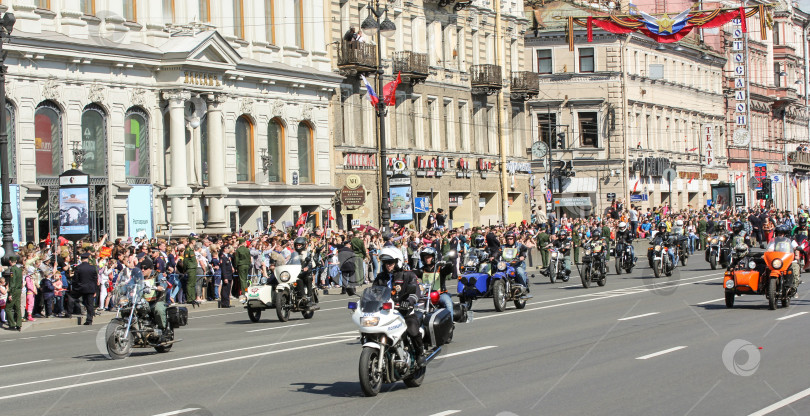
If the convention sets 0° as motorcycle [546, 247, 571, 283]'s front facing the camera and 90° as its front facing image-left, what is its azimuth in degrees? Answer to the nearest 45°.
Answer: approximately 45°

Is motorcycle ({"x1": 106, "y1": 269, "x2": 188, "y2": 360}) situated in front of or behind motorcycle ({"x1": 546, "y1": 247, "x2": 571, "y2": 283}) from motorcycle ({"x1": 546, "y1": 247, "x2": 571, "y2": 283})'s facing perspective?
in front

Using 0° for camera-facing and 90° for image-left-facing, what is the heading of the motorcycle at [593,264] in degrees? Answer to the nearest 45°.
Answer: approximately 45°

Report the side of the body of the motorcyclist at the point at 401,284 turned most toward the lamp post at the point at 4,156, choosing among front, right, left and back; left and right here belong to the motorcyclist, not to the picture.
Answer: right

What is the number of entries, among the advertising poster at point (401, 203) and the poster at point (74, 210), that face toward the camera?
2
